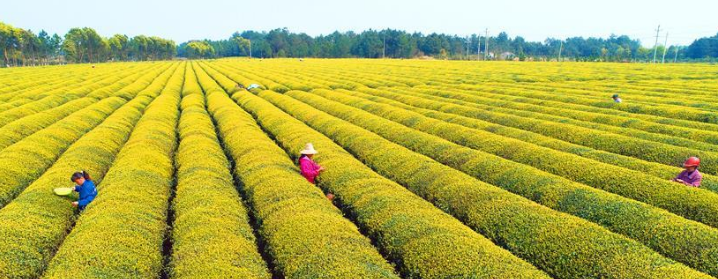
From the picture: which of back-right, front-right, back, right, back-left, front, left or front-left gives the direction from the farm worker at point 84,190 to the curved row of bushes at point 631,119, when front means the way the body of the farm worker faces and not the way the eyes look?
back

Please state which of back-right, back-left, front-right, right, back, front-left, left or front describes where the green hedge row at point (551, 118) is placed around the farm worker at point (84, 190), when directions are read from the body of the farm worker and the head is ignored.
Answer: back

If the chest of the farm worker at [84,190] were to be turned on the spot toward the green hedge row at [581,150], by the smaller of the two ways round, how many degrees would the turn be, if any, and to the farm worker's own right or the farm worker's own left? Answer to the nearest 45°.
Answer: approximately 180°

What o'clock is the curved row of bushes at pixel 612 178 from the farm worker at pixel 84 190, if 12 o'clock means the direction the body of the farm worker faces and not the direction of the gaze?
The curved row of bushes is roughly at 7 o'clock from the farm worker.

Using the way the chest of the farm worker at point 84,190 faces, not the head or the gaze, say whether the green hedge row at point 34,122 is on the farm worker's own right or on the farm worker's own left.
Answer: on the farm worker's own right

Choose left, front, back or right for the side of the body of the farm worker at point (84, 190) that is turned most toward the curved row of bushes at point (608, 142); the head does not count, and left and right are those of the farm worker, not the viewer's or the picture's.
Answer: back

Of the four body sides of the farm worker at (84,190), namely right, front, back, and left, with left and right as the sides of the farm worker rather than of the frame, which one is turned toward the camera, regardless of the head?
left

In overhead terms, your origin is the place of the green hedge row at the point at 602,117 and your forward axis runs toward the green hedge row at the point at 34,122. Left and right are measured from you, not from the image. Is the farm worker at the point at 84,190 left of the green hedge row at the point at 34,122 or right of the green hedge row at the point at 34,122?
left

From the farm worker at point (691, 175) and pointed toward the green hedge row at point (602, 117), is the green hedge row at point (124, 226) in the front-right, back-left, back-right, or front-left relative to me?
back-left

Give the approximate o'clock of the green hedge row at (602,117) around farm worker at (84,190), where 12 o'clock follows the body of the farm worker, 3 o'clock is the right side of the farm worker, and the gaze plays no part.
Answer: The green hedge row is roughly at 6 o'clock from the farm worker.

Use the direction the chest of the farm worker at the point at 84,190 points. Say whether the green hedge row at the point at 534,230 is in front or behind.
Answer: behind
